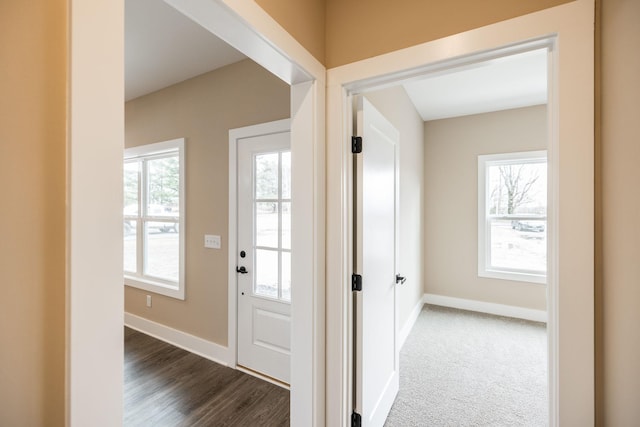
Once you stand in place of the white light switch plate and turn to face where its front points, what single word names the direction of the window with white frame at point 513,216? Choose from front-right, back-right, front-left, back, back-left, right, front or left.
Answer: back-left

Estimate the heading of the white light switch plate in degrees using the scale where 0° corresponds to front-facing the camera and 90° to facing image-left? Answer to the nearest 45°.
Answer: approximately 45°

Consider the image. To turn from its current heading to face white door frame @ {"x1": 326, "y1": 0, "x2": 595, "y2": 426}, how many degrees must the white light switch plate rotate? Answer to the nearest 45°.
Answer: approximately 90° to its left

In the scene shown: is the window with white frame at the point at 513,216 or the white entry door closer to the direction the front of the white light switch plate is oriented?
the white entry door

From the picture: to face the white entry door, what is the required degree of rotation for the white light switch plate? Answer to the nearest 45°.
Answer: approximately 90° to its left

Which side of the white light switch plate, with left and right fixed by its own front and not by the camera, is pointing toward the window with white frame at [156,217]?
right
